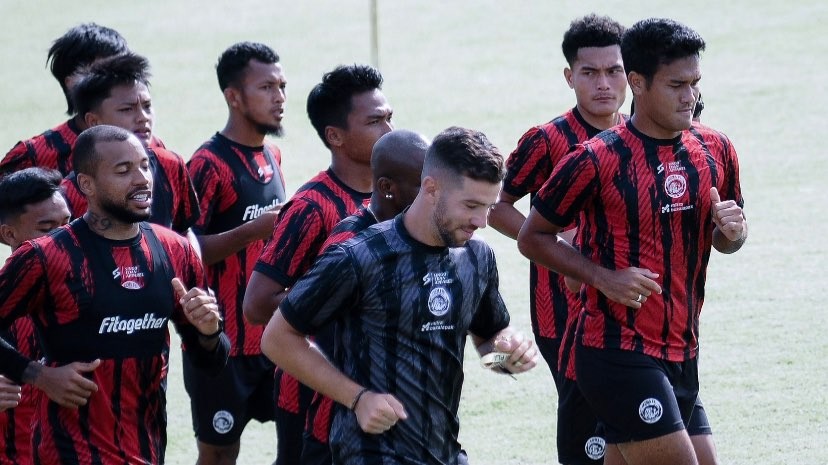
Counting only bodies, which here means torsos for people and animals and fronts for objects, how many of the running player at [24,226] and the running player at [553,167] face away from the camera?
0

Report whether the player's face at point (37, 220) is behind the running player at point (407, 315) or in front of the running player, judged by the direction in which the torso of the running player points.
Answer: behind

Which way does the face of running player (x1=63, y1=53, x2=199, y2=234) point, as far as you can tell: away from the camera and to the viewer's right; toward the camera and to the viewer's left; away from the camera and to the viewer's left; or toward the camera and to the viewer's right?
toward the camera and to the viewer's right

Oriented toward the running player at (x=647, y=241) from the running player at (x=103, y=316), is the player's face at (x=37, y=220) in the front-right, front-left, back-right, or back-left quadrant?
back-left

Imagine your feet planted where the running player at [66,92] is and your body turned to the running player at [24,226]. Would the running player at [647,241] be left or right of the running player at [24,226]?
left

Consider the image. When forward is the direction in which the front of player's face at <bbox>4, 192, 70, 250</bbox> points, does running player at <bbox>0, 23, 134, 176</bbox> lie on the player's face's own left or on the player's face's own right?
on the player's face's own left

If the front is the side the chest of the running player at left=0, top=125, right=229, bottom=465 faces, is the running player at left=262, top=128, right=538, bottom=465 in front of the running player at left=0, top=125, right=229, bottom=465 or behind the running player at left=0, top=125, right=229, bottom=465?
in front

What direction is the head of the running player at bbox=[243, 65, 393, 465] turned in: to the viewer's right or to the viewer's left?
to the viewer's right

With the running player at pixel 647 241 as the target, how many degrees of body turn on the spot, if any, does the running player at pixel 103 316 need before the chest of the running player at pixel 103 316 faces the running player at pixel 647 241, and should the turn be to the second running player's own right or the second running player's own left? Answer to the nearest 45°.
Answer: approximately 45° to the second running player's own left
